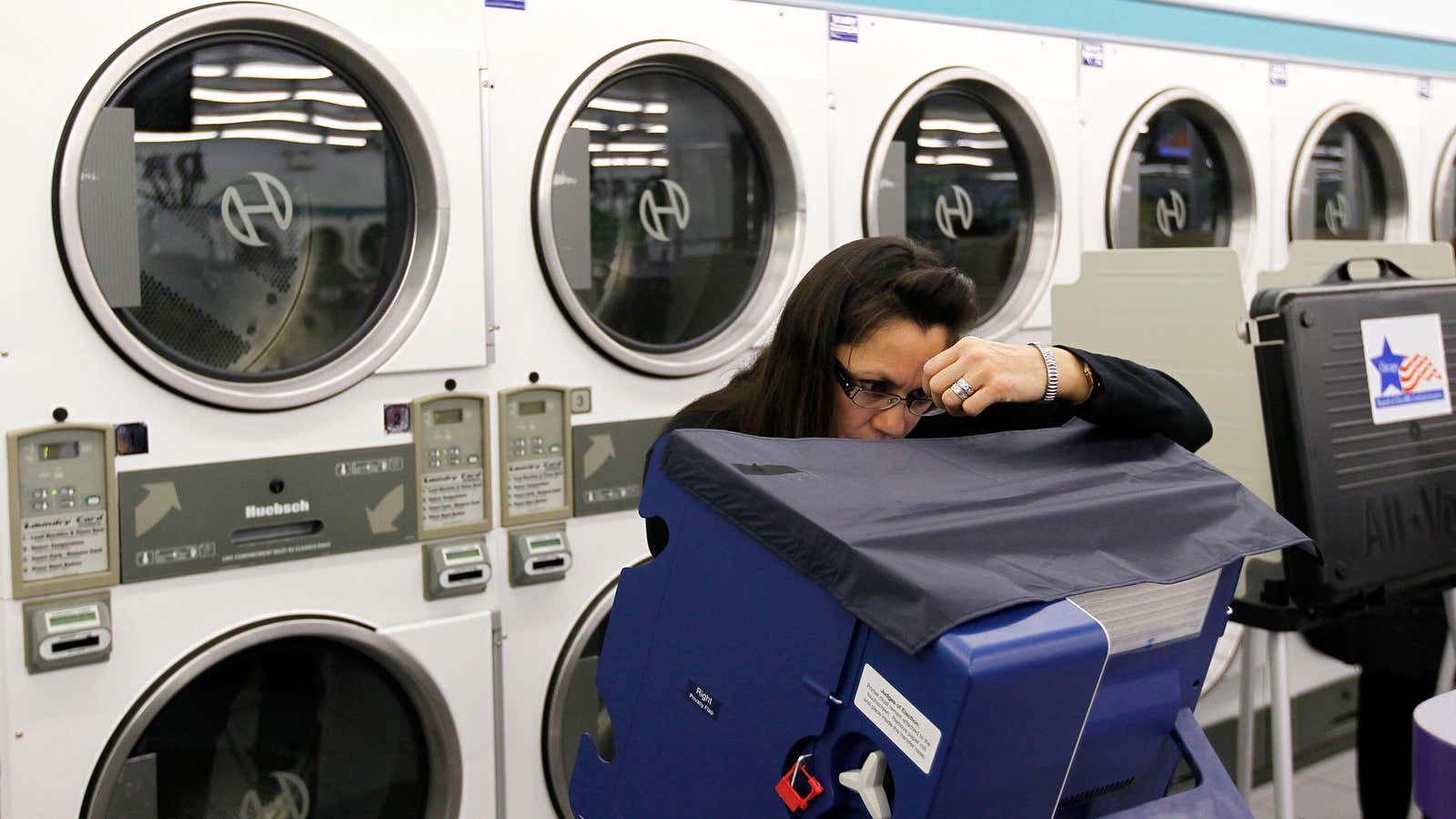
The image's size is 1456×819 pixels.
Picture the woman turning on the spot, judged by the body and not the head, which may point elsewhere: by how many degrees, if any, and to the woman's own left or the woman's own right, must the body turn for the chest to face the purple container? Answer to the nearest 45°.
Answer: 0° — they already face it

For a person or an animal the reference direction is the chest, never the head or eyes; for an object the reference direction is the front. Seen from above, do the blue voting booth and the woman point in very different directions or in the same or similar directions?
very different directions

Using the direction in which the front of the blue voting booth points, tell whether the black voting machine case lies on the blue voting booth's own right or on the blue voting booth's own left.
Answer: on the blue voting booth's own right

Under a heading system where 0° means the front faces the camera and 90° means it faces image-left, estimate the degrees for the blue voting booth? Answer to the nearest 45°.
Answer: approximately 135°

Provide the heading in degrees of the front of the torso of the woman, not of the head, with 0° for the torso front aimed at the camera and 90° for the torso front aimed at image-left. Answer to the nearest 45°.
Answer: approximately 315°

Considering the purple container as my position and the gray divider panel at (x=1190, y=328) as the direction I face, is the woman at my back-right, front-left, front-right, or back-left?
front-left

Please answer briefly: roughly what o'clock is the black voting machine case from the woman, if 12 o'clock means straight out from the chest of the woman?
The black voting machine case is roughly at 9 o'clock from the woman.

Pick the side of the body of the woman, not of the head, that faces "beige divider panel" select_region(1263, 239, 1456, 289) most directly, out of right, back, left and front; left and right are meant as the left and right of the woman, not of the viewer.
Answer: left

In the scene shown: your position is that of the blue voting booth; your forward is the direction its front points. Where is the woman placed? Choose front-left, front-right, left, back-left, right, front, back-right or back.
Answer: front-right

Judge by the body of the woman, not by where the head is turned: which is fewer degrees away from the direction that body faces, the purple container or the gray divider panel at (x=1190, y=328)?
the purple container

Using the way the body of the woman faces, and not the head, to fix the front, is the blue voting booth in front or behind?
in front
